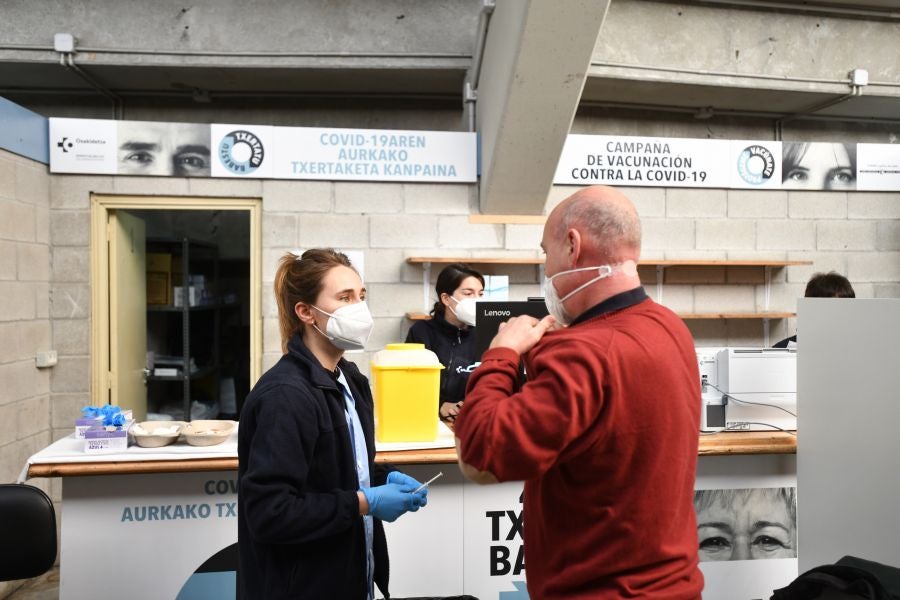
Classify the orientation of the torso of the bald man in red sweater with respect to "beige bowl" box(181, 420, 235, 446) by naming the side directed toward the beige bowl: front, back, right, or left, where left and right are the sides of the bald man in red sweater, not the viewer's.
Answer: front

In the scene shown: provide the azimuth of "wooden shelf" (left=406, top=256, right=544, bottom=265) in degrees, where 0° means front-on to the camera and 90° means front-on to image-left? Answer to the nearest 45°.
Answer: approximately 0°

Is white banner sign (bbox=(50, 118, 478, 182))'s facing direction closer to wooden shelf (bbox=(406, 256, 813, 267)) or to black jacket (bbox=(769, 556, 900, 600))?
the black jacket

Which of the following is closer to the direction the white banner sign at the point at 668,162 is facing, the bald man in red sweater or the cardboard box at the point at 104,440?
the bald man in red sweater

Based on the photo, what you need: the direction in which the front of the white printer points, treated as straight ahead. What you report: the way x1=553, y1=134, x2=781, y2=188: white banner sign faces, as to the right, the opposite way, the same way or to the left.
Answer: the opposite way

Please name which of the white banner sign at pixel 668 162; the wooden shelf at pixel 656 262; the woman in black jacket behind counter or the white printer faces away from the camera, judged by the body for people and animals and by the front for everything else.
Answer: the white printer

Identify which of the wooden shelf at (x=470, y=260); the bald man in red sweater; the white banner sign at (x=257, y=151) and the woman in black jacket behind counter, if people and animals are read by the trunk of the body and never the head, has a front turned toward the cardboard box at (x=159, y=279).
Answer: the bald man in red sweater

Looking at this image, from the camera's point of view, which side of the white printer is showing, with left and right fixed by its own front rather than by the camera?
back

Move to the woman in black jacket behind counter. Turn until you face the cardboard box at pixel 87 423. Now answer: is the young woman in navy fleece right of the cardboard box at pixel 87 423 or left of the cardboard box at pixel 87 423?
left

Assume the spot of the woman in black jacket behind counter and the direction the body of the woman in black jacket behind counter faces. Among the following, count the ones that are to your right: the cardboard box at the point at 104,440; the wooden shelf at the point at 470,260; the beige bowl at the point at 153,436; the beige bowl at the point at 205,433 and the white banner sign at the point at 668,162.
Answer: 3
